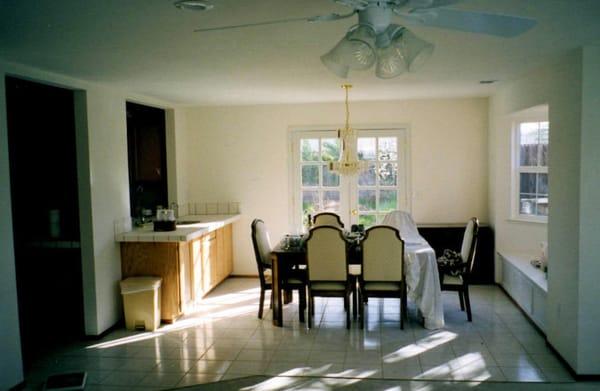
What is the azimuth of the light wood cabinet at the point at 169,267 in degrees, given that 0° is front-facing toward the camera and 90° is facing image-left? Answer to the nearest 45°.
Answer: approximately 270°

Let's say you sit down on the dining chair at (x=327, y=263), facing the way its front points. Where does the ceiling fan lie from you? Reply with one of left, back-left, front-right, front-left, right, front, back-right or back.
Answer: back

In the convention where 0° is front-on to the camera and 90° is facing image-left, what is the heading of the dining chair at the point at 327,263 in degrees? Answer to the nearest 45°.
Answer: approximately 180°

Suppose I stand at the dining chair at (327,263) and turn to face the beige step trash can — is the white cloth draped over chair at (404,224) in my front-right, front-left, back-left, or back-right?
back-right

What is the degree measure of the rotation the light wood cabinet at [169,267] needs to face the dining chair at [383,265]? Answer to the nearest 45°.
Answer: approximately 45° to its right

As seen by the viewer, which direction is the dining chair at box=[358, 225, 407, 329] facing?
away from the camera

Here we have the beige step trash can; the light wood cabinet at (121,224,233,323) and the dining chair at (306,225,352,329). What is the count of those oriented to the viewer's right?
1

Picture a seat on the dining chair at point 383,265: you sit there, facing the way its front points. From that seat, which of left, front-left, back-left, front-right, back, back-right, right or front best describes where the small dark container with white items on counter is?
left

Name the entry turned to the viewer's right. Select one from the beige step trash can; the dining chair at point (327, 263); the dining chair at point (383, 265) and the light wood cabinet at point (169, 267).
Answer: the light wood cabinet

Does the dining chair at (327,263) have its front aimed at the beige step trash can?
no

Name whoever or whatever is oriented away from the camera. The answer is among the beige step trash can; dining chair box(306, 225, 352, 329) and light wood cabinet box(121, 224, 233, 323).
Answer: the dining chair

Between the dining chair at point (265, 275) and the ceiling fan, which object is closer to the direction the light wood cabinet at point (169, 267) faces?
the dining chair

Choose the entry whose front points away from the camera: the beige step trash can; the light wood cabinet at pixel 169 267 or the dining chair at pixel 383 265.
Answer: the dining chair

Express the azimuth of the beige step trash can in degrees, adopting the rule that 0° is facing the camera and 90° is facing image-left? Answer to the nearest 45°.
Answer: approximately 0°

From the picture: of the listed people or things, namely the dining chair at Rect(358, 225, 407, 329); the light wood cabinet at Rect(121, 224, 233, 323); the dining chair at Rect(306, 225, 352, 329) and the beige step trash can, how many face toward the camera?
1
